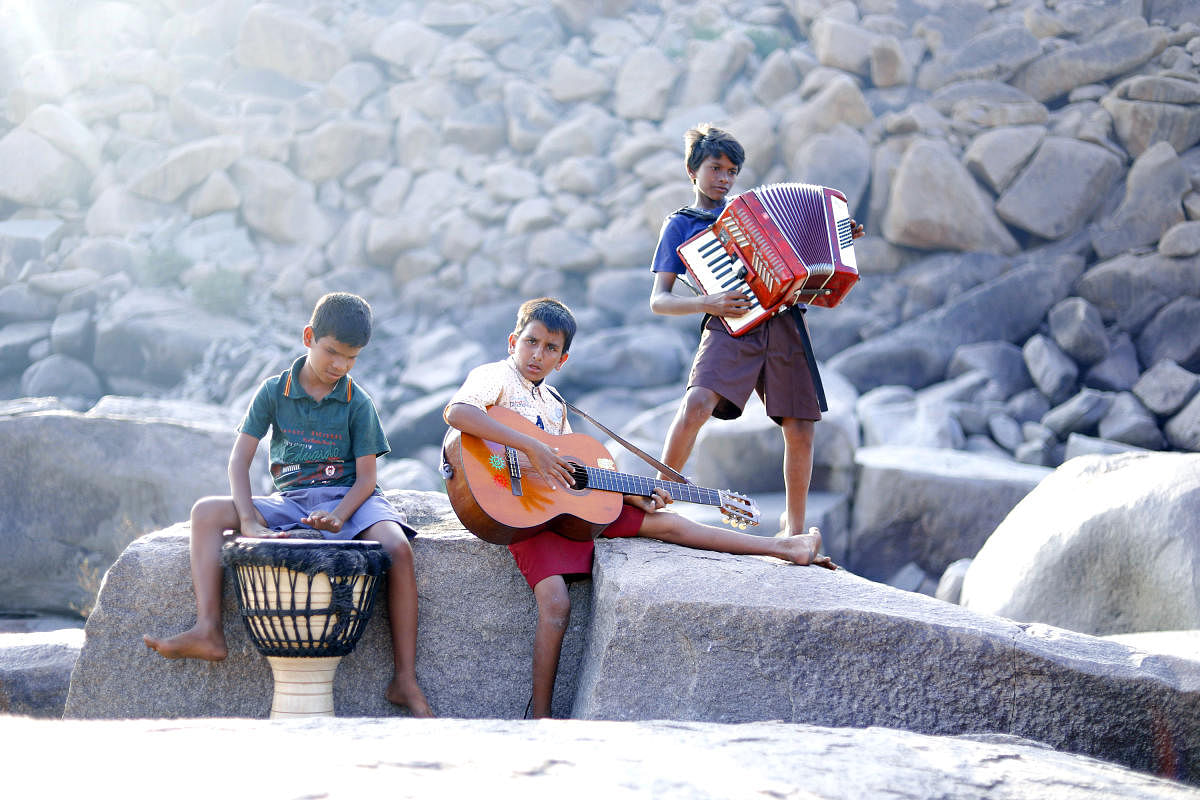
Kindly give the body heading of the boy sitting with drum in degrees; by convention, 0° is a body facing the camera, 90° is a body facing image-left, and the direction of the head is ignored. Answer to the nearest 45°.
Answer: approximately 0°

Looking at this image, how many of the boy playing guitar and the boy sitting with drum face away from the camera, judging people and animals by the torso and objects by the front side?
0

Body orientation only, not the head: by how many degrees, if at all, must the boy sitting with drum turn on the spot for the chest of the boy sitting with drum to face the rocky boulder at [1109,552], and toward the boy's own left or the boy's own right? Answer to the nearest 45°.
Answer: approximately 90° to the boy's own left

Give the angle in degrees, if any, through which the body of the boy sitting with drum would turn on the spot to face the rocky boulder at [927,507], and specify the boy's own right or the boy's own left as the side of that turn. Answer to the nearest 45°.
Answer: approximately 135° to the boy's own left

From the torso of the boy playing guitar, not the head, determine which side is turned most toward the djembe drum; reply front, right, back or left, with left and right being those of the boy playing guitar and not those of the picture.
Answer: right

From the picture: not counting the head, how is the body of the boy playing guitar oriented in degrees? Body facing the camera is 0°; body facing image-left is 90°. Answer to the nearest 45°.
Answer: approximately 315°

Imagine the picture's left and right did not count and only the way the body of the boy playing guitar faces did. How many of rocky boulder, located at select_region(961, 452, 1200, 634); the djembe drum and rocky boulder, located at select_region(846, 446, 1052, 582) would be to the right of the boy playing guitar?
1
